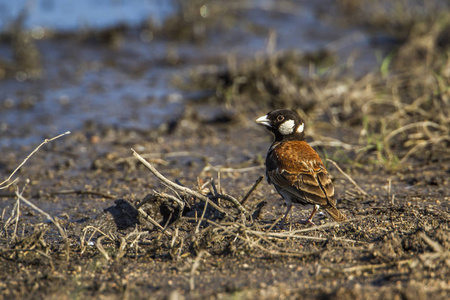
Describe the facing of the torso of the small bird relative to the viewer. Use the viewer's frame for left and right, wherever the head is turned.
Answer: facing away from the viewer and to the left of the viewer
